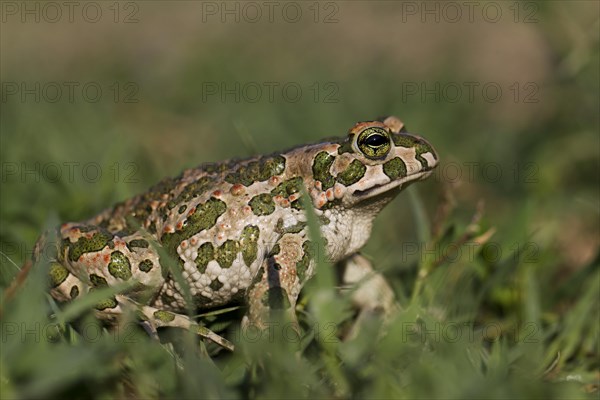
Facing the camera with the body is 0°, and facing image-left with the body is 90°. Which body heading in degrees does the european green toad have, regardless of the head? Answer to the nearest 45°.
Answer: approximately 270°
